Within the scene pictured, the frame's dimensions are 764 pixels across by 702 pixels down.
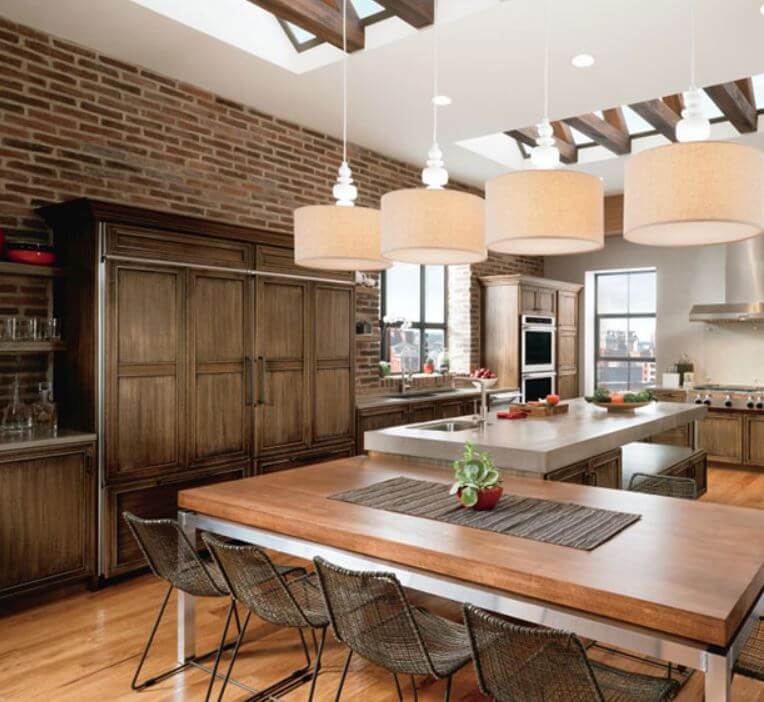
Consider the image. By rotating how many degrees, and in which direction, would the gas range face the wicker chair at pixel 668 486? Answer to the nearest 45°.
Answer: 0° — it already faces it

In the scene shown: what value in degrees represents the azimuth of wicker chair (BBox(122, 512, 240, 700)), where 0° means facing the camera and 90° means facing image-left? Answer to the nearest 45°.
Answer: approximately 225°

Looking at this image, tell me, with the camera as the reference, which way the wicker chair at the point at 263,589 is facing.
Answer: facing away from the viewer and to the right of the viewer

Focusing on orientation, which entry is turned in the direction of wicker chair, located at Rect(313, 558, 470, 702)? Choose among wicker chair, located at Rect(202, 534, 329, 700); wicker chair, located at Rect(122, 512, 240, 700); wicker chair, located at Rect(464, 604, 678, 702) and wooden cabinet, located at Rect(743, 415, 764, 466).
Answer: the wooden cabinet

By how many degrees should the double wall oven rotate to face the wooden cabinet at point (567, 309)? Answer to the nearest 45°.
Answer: approximately 90° to its left

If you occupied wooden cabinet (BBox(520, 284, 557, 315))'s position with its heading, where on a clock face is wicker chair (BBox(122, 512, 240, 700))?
The wicker chair is roughly at 2 o'clock from the wooden cabinet.

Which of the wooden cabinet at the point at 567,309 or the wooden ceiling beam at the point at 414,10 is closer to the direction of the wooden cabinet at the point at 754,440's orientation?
the wooden ceiling beam
